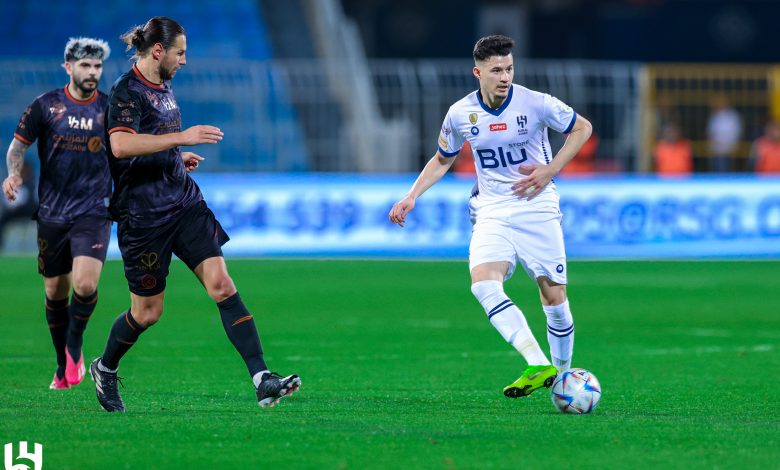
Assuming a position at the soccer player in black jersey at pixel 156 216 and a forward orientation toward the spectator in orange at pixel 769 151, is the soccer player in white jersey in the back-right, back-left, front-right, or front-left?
front-right

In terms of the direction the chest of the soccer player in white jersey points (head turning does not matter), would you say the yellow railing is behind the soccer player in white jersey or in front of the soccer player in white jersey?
behind

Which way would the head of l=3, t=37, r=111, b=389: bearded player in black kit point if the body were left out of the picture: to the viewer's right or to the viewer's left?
to the viewer's right

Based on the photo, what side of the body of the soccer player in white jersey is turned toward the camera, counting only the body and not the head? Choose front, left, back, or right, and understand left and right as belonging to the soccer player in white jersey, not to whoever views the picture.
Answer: front

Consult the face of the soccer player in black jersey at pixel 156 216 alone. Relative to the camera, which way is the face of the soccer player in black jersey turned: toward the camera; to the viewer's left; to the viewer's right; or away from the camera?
to the viewer's right

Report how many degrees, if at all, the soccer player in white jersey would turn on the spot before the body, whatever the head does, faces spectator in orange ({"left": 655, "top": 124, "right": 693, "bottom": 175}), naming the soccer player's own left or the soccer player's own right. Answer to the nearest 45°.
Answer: approximately 180°

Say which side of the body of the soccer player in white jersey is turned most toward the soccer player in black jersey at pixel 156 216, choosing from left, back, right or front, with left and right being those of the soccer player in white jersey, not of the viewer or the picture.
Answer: right
